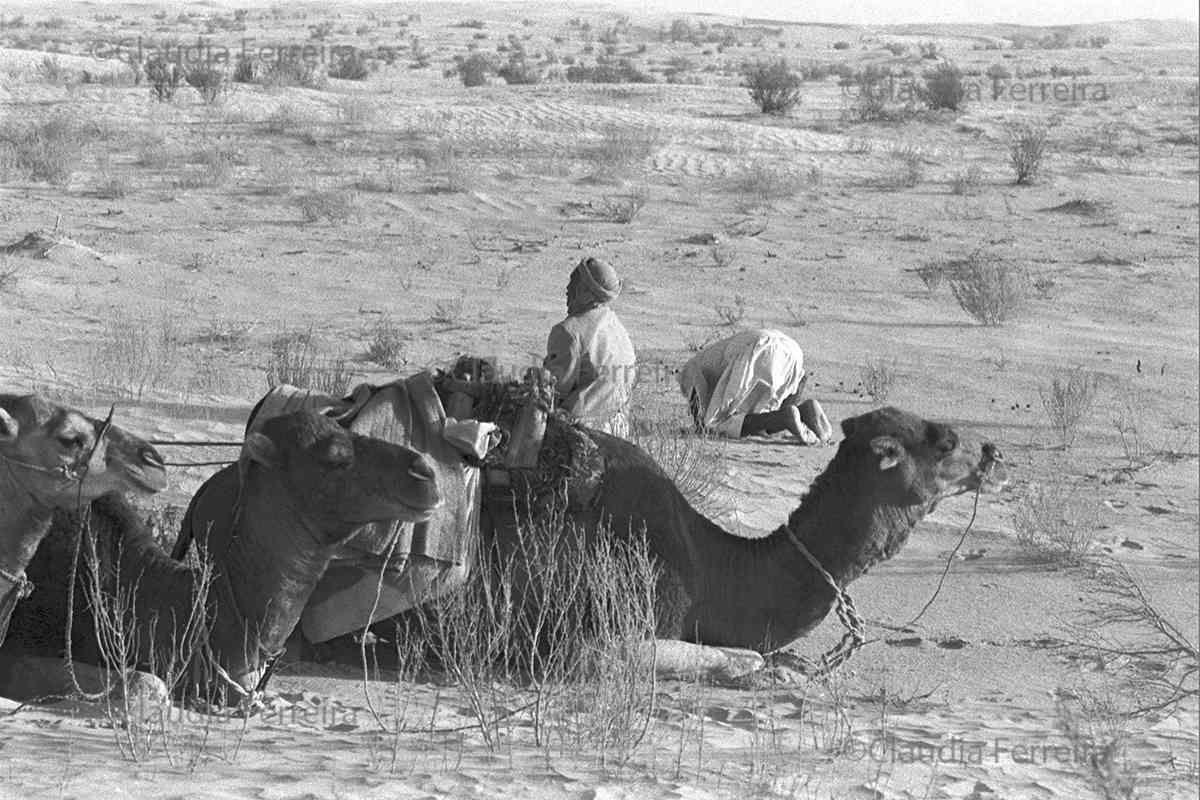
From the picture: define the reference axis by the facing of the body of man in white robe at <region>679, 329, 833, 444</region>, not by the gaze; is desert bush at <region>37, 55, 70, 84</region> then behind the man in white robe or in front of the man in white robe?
in front

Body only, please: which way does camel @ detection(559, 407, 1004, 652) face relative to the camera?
to the viewer's right

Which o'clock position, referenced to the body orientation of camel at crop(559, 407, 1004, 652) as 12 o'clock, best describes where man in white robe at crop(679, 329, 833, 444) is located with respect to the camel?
The man in white robe is roughly at 9 o'clock from the camel.

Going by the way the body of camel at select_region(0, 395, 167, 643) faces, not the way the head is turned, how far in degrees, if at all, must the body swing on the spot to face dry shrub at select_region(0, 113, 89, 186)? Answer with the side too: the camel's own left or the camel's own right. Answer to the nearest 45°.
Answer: approximately 90° to the camel's own left

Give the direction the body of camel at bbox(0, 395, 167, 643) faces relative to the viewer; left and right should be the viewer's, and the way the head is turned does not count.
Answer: facing to the right of the viewer

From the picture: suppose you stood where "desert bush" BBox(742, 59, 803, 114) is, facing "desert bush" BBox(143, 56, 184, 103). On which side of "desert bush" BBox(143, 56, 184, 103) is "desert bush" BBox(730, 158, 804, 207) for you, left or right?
left

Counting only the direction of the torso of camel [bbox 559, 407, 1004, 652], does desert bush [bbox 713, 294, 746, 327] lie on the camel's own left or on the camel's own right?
on the camel's own left

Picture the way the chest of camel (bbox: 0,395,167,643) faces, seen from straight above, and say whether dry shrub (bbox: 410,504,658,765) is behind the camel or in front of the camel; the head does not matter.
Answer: in front

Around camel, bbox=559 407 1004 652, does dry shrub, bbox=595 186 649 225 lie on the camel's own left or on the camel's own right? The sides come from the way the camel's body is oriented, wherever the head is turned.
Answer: on the camel's own left

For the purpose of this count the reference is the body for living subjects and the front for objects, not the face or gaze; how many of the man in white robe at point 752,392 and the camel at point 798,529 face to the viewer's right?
1

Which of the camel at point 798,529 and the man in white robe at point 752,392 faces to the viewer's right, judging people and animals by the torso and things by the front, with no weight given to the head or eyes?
the camel
